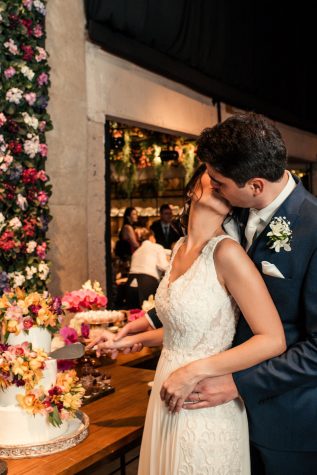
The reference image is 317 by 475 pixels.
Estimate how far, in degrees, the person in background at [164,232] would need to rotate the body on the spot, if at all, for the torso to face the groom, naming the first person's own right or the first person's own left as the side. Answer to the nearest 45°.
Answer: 0° — they already face them

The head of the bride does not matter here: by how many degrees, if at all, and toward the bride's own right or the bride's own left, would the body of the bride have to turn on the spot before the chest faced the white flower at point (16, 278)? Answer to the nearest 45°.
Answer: approximately 90° to the bride's own right

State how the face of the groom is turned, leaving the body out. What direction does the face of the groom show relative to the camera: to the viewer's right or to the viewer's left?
to the viewer's left

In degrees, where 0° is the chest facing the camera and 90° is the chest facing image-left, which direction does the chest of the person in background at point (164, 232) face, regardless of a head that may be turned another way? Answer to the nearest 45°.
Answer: approximately 0°

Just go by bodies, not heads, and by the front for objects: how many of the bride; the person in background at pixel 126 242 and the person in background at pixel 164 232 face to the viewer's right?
1

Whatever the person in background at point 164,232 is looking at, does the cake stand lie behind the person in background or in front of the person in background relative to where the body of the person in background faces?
in front

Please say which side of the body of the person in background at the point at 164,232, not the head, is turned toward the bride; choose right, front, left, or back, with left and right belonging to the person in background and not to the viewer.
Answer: front

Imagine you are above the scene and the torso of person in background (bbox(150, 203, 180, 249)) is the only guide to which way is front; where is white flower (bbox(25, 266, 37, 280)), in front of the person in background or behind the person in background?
in front

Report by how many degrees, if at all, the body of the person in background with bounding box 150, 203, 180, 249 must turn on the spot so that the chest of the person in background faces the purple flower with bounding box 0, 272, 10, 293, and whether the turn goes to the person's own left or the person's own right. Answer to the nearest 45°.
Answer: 0° — they already face it

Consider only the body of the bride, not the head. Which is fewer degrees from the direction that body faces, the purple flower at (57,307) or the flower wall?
the purple flower
